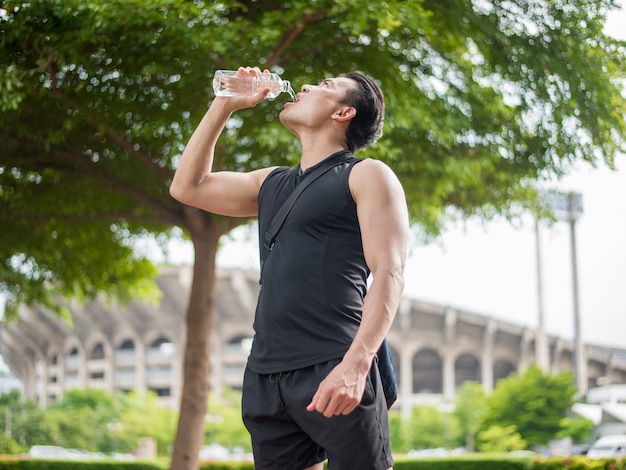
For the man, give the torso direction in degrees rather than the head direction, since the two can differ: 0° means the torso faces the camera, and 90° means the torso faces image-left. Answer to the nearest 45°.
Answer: approximately 45°

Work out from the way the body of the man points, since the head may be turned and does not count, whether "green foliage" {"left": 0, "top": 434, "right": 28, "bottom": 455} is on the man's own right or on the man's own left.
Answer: on the man's own right

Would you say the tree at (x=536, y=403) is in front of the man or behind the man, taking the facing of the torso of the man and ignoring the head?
behind

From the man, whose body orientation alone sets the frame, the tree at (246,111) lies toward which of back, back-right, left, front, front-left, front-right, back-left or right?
back-right

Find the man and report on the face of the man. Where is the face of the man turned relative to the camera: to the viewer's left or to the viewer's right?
to the viewer's left

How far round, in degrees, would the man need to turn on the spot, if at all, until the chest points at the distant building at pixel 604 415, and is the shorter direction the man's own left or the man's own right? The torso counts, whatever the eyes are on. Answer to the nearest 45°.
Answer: approximately 135° to the man's own right

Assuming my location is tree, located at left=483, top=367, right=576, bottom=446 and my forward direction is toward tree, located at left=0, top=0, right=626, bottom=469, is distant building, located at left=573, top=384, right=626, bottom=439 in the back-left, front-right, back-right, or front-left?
back-left
